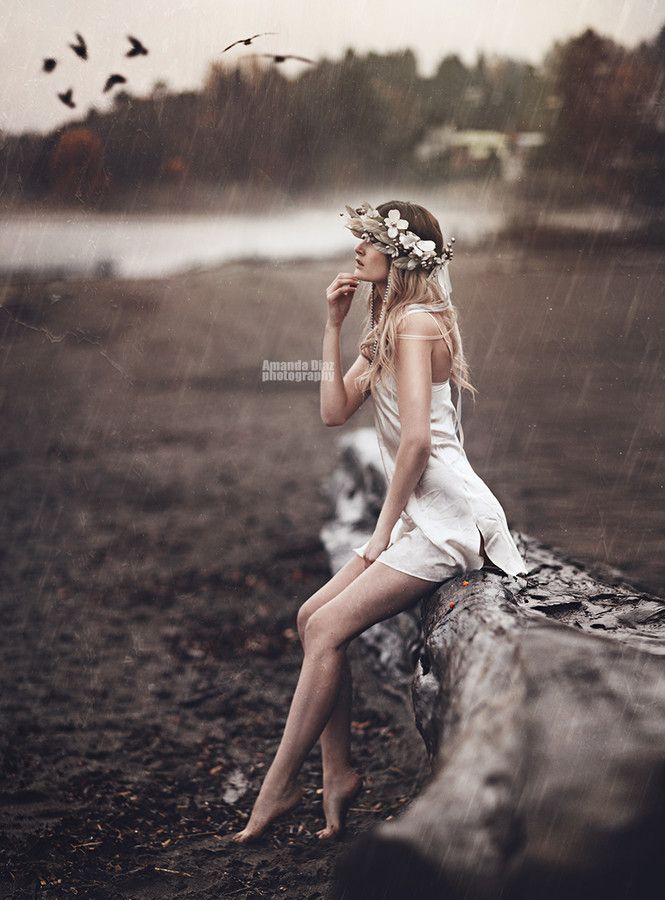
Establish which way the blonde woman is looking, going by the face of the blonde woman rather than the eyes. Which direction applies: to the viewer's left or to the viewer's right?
to the viewer's left

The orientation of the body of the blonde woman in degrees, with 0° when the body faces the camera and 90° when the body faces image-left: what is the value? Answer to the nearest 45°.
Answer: approximately 90°
